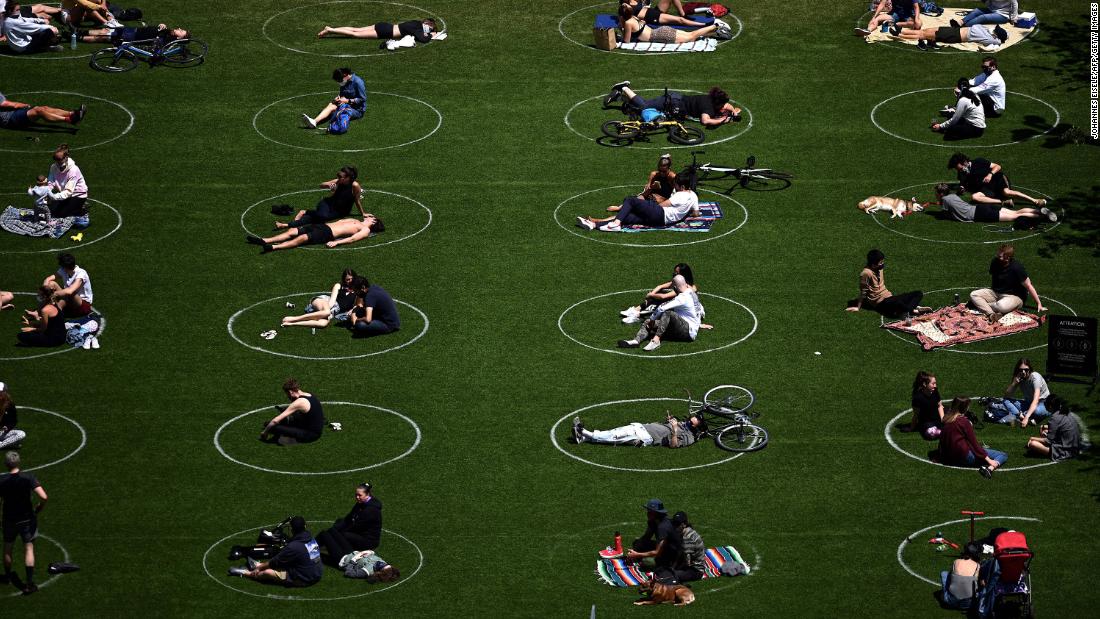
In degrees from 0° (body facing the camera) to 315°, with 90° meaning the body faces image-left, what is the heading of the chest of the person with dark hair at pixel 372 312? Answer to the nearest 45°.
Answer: approximately 90°

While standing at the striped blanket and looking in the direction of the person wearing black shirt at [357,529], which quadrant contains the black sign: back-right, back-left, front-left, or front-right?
back-right

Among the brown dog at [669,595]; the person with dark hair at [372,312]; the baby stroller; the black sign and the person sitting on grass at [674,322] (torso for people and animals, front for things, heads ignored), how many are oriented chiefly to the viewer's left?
3

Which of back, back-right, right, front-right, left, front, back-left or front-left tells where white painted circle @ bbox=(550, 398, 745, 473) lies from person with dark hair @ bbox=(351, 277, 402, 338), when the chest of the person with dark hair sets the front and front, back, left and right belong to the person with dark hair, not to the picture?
back-left

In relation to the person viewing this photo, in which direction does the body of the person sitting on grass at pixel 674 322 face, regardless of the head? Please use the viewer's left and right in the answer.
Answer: facing to the left of the viewer

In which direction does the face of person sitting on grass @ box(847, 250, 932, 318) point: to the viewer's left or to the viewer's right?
to the viewer's right

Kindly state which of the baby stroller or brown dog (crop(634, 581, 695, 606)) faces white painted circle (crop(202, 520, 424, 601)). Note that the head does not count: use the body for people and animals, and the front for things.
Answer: the brown dog
